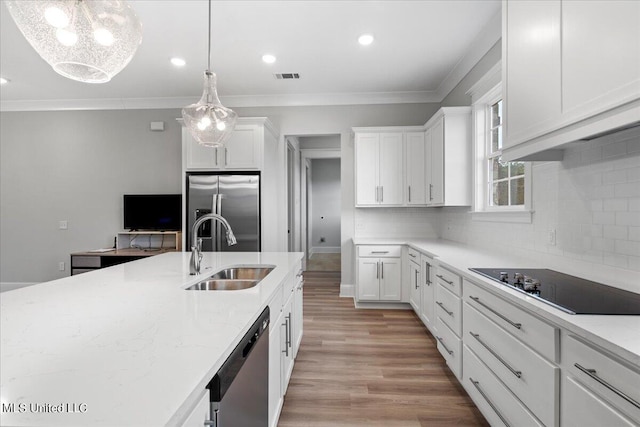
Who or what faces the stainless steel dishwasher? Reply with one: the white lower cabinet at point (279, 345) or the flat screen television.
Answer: the flat screen television

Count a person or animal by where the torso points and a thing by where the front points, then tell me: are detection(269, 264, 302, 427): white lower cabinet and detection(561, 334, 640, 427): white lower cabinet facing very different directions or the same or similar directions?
very different directions

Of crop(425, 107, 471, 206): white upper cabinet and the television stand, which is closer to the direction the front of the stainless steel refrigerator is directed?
the white upper cabinet

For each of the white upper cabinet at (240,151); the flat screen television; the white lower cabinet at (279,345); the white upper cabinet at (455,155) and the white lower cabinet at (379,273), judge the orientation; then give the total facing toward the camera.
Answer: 3

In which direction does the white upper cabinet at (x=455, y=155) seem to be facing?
to the viewer's left

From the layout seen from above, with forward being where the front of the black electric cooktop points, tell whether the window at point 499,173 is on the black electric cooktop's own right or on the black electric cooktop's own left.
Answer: on the black electric cooktop's own right

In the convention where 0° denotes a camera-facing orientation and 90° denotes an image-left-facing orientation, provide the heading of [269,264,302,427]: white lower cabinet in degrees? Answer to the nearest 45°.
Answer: approximately 270°

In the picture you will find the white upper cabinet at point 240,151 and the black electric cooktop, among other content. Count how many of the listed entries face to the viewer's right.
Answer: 0

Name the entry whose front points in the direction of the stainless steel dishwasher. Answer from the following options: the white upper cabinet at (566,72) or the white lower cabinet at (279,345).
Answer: the white upper cabinet

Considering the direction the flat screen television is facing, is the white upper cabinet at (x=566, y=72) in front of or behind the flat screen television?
in front
